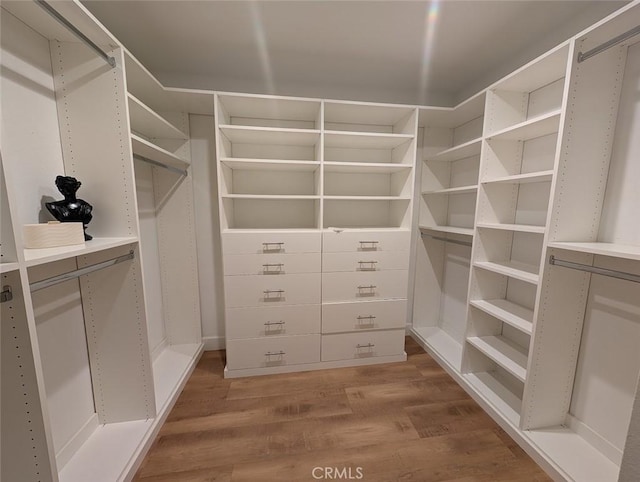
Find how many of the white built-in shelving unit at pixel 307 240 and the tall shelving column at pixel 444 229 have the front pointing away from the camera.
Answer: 0

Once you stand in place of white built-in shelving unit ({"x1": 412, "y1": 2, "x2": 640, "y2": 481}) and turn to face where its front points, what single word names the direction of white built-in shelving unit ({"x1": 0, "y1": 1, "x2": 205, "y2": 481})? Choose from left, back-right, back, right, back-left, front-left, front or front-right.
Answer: front

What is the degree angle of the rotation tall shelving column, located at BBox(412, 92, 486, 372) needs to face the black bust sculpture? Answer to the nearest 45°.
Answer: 0° — it already faces it

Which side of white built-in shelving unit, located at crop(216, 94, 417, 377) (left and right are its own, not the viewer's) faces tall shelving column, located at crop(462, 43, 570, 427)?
left

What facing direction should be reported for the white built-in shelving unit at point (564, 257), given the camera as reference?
facing the viewer and to the left of the viewer

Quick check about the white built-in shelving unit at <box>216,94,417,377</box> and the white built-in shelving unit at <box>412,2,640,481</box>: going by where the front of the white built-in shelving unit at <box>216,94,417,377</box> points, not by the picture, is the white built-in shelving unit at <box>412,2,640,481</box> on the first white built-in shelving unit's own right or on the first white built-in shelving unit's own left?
on the first white built-in shelving unit's own left

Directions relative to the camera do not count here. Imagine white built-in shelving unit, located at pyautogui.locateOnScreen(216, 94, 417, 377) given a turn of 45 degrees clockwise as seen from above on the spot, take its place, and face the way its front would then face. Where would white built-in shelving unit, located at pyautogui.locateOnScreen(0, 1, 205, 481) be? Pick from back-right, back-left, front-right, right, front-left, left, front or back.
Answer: front

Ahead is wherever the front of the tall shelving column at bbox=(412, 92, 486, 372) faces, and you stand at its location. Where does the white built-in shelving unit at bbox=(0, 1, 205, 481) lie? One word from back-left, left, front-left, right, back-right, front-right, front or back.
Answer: front

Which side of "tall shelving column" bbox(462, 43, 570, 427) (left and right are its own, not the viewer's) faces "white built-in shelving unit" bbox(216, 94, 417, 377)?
front

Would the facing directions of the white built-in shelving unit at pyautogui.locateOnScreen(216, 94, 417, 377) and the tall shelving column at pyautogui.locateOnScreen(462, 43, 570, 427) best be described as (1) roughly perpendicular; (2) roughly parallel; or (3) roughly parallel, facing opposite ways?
roughly perpendicular

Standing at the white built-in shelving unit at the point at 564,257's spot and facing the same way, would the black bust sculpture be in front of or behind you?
in front

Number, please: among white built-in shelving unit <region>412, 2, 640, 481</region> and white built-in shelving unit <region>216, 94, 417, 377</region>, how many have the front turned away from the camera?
0

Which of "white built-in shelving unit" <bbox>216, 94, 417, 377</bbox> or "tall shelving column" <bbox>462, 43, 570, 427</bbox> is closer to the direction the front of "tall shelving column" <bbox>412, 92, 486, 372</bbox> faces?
the white built-in shelving unit

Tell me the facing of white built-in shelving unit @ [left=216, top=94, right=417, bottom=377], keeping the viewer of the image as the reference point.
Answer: facing the viewer

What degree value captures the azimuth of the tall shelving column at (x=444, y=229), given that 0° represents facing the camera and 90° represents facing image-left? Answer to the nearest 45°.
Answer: approximately 45°

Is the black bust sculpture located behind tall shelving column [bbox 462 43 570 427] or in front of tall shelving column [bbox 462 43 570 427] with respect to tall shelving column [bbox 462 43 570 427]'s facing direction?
in front
